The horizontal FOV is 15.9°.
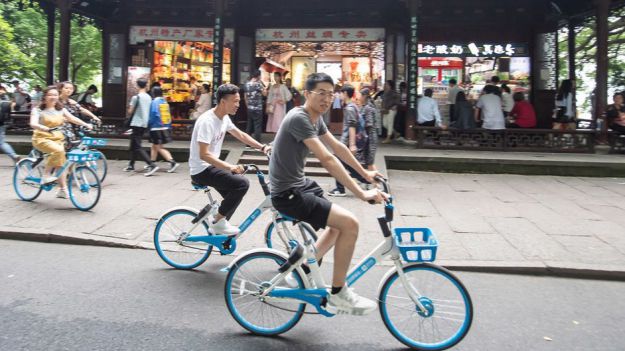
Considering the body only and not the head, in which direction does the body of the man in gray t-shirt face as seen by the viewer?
to the viewer's right

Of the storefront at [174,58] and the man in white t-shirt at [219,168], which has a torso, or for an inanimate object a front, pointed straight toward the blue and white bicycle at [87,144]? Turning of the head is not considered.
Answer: the storefront

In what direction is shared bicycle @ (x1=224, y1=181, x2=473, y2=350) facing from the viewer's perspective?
to the viewer's right

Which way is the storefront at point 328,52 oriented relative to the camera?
toward the camera

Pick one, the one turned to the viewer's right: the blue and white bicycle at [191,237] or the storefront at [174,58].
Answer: the blue and white bicycle

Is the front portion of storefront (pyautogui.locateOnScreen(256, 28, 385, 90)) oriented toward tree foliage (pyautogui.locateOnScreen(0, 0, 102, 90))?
no

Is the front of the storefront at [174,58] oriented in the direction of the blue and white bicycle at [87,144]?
yes

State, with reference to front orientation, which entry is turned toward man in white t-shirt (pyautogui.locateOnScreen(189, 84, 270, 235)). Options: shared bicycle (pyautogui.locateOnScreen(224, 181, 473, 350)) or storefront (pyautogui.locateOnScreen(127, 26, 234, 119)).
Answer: the storefront

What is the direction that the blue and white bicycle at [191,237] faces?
to the viewer's right

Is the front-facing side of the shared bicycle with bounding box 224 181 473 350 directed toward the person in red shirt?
no

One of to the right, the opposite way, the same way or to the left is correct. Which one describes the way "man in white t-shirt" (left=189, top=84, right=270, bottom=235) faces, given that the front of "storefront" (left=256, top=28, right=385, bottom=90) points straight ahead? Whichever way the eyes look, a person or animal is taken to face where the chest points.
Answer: to the left

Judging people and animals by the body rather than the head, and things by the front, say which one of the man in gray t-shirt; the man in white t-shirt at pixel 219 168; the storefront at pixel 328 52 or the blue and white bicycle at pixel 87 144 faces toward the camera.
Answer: the storefront

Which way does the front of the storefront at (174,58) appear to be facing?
toward the camera
